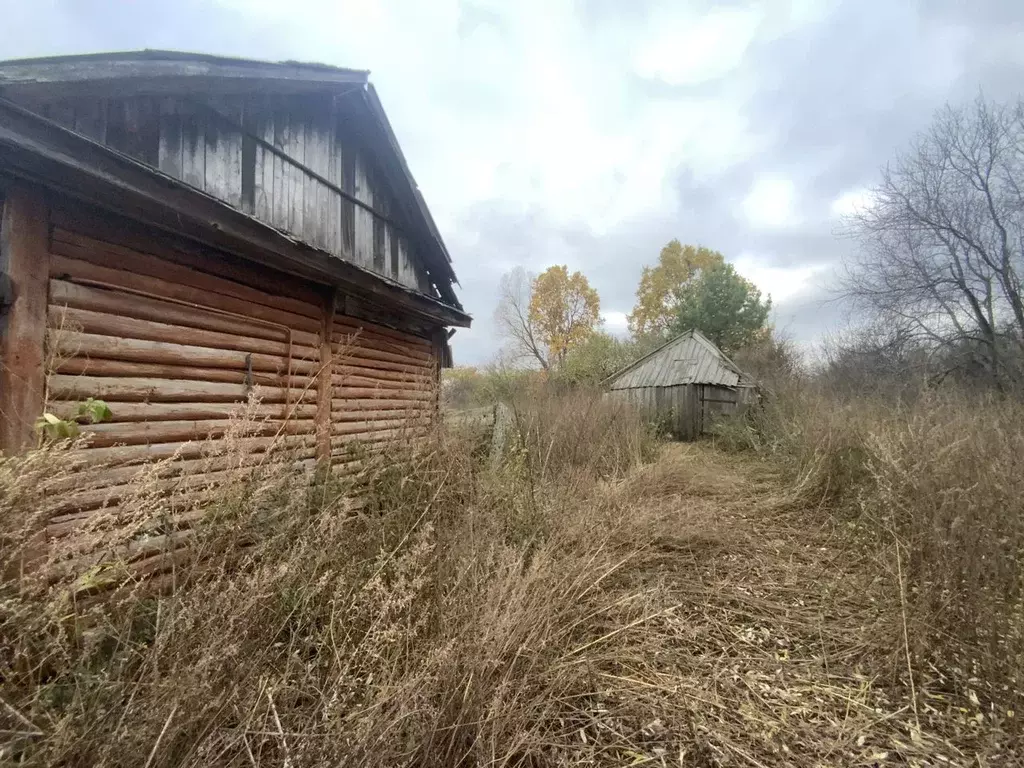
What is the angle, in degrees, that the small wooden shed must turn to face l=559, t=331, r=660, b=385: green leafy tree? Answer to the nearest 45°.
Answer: approximately 135° to its right

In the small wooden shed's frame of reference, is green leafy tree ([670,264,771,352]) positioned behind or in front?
behind

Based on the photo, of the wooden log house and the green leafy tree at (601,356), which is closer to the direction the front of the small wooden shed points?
the wooden log house

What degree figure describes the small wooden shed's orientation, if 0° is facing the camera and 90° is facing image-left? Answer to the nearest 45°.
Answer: approximately 0°

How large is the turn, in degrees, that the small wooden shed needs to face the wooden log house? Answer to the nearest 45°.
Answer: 0° — it already faces it
